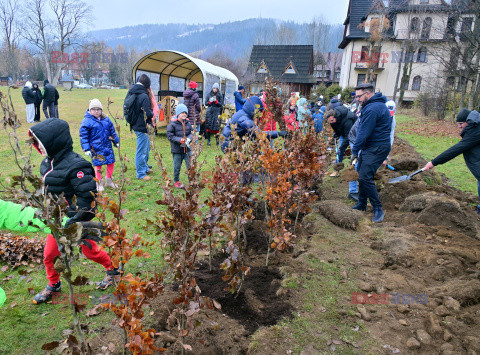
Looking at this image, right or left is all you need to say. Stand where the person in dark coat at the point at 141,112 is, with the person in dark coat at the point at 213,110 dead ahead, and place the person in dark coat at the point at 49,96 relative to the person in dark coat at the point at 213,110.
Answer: left

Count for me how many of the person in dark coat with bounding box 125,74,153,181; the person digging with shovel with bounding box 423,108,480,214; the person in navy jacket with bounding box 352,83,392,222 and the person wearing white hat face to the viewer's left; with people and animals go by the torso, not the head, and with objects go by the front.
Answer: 2

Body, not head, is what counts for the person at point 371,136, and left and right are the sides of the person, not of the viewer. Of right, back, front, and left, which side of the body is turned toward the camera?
left

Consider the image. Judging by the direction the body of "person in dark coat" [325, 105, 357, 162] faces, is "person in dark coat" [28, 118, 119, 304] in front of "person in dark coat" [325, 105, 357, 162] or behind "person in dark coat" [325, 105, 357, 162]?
in front

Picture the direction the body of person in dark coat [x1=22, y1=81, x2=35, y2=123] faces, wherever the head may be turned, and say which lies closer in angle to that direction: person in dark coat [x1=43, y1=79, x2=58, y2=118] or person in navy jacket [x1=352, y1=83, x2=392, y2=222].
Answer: the person in dark coat

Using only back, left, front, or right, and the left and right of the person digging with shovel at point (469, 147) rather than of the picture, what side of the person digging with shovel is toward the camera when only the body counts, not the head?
left

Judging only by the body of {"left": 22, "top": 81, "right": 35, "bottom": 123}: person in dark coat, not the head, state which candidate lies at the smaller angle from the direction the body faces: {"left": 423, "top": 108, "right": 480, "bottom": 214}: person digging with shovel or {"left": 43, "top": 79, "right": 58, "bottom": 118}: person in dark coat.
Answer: the person in dark coat

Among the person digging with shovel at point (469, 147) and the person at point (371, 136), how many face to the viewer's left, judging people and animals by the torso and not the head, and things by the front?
2

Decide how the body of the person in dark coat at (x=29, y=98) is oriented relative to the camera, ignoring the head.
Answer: to the viewer's right

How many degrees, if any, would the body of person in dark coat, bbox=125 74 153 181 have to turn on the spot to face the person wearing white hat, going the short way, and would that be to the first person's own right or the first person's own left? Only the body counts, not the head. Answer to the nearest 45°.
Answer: approximately 135° to the first person's own right
